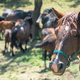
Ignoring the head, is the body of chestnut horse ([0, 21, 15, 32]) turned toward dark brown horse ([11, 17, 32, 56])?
no

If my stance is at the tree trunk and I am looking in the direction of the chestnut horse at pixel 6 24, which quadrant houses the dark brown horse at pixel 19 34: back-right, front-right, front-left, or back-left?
front-left

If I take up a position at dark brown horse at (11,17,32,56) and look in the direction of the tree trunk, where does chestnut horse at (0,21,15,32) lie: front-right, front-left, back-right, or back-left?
front-left

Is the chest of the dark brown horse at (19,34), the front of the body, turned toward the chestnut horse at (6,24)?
no
